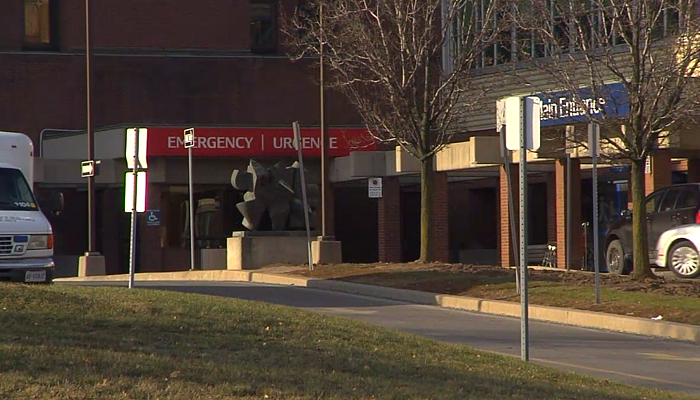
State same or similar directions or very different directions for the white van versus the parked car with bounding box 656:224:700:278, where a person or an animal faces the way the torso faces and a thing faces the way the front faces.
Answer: very different directions

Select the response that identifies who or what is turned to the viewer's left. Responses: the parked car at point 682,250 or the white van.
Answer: the parked car

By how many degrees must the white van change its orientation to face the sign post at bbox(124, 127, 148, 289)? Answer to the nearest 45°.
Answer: approximately 90° to its left

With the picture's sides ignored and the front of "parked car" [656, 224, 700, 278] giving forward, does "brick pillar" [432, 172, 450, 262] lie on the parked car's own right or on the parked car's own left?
on the parked car's own right

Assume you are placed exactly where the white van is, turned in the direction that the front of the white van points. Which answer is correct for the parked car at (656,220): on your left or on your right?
on your left

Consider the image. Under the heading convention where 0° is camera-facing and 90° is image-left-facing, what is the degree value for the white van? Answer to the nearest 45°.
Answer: approximately 315°

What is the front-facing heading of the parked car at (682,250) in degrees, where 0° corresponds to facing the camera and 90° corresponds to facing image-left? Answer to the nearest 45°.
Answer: approximately 90°

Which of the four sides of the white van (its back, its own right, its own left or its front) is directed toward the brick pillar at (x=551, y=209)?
left

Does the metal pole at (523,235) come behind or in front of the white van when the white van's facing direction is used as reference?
in front

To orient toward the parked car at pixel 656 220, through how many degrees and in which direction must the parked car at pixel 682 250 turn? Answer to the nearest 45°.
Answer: approximately 90° to its right

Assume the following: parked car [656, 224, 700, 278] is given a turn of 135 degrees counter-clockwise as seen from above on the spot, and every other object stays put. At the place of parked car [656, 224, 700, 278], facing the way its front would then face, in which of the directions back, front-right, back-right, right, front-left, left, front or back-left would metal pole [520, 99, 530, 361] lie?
front-right
